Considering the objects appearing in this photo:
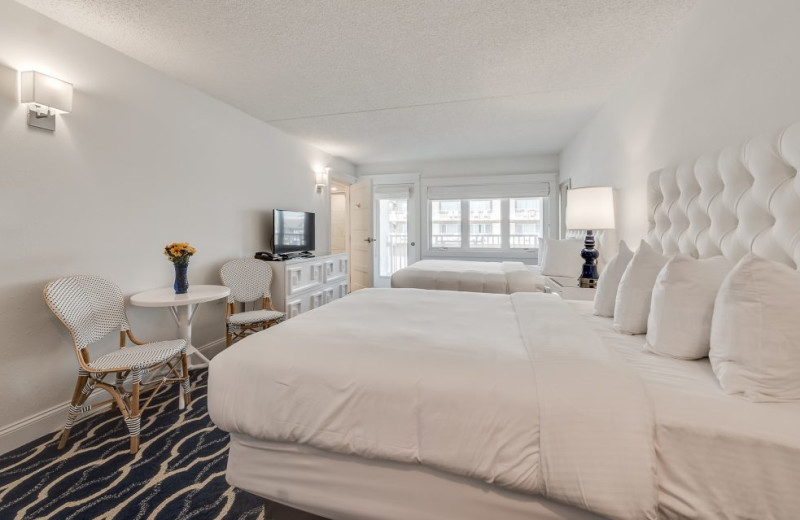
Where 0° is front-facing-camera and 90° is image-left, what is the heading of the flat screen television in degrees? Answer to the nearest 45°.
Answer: approximately 315°

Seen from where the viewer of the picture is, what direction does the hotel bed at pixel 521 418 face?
facing to the left of the viewer

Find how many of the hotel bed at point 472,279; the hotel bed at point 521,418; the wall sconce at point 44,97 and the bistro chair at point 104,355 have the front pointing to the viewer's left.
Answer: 2

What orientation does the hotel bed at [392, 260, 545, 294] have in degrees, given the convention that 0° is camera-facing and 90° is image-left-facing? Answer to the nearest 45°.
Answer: approximately 90°

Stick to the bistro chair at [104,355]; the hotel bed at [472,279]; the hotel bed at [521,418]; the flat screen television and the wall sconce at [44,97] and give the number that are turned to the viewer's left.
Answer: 2

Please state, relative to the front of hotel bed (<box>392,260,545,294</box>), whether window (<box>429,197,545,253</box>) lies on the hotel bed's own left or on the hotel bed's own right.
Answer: on the hotel bed's own right

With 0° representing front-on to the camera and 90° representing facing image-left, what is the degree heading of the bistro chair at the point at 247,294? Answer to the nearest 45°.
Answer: approximately 315°

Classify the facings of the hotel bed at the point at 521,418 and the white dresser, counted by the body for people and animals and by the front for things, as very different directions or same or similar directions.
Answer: very different directions

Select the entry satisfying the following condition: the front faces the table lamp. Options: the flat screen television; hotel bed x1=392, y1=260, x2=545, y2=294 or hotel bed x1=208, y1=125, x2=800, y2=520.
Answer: the flat screen television

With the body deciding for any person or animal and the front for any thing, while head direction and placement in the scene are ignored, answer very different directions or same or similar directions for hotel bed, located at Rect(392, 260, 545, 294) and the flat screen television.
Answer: very different directions
